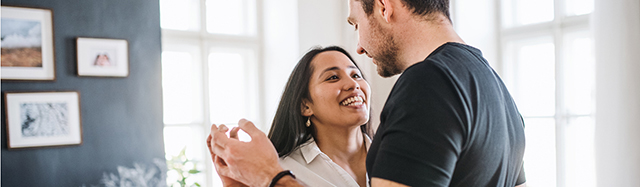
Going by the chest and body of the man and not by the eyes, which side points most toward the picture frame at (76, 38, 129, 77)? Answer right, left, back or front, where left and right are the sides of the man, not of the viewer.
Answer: front

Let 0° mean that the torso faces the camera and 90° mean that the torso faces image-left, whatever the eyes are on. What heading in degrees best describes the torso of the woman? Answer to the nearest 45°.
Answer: approximately 315°

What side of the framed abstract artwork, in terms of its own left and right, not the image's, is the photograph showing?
front

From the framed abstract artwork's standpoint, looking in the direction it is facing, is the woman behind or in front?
in front

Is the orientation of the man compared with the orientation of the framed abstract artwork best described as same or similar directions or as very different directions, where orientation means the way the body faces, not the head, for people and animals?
very different directions

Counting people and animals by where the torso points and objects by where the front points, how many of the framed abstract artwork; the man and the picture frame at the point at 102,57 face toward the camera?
2

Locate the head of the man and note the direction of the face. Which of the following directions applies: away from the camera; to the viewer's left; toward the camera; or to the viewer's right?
to the viewer's left

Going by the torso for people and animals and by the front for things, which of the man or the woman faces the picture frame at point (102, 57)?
the man

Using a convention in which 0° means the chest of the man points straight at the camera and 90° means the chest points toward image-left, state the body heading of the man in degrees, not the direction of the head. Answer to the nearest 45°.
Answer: approximately 135°

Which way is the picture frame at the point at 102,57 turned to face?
toward the camera
